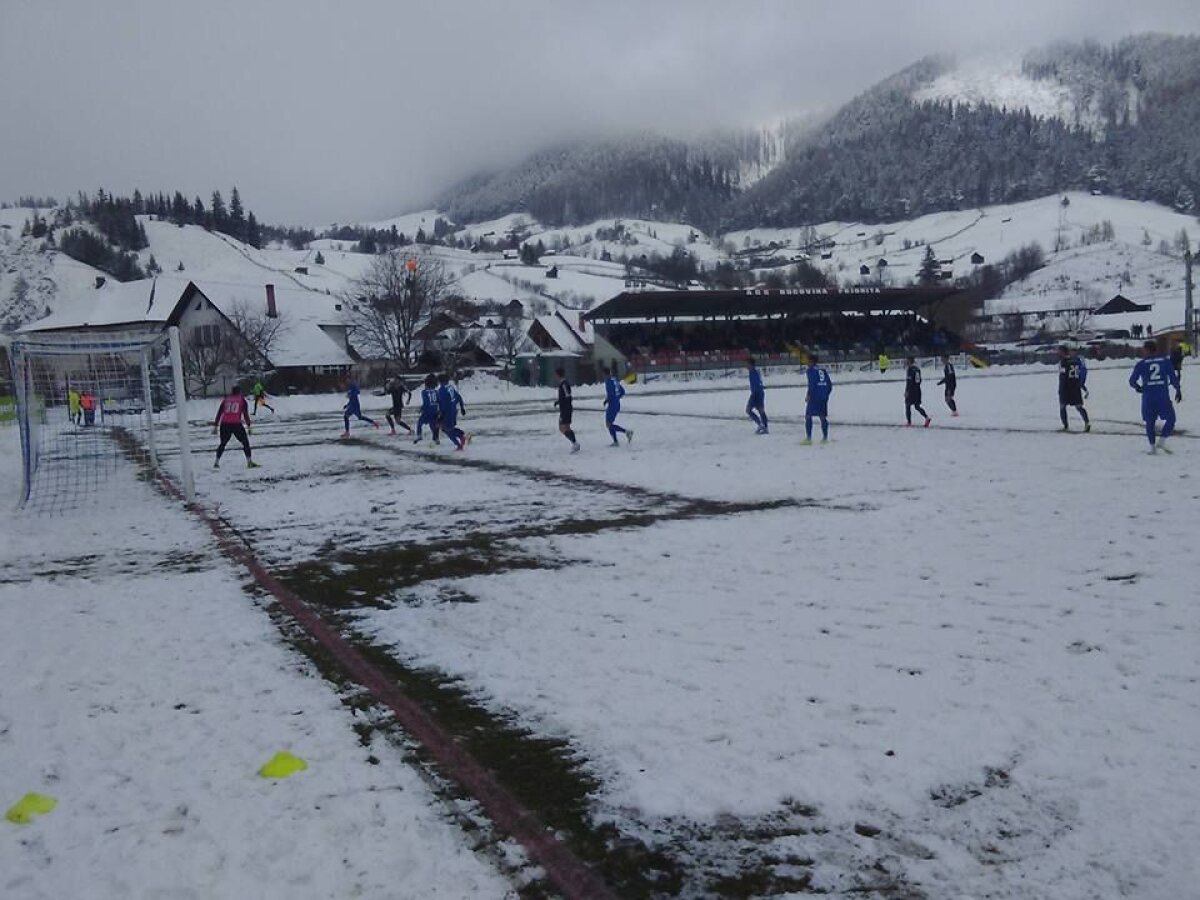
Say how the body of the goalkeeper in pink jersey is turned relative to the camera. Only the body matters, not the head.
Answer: away from the camera

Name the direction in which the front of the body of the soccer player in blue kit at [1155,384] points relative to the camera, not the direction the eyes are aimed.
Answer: away from the camera

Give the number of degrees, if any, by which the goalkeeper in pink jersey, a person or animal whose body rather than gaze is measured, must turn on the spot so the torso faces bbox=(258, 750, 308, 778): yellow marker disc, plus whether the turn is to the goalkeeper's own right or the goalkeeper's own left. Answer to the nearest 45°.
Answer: approximately 180°

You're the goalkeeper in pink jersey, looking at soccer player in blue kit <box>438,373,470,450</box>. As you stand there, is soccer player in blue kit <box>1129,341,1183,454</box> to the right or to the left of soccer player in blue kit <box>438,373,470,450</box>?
right

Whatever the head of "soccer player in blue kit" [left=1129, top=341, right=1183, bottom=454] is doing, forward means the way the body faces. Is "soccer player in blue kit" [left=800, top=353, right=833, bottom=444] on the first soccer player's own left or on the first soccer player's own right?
on the first soccer player's own left

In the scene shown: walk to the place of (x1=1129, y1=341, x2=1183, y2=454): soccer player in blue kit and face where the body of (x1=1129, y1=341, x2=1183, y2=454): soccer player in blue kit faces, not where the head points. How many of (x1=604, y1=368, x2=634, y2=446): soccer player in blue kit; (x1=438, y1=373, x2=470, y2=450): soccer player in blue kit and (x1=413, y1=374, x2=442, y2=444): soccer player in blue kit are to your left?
3

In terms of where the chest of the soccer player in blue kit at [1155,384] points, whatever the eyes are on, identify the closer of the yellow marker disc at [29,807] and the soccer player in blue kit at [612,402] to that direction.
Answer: the soccer player in blue kit

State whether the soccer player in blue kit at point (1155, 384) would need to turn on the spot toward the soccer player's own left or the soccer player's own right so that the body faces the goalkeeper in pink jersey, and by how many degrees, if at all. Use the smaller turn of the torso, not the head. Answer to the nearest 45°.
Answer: approximately 90° to the soccer player's own left
